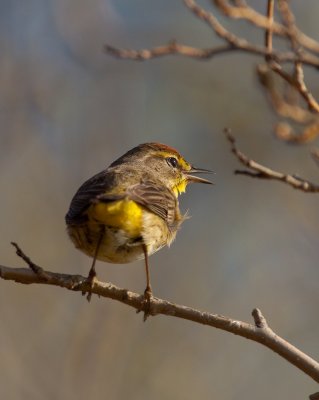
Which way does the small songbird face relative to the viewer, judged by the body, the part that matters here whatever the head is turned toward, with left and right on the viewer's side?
facing away from the viewer and to the right of the viewer
